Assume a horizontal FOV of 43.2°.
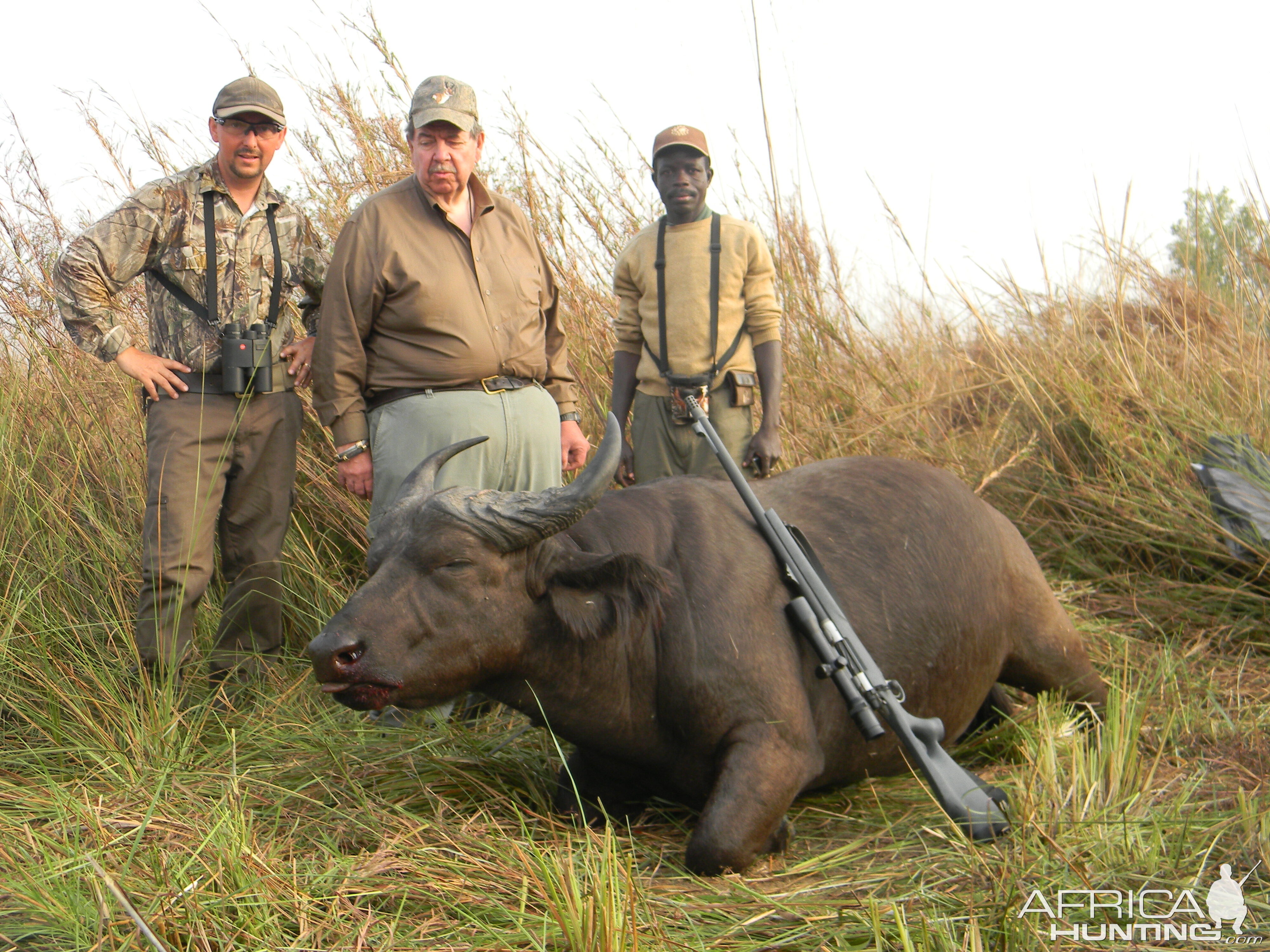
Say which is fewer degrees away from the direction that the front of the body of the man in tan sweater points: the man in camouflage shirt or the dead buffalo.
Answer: the dead buffalo

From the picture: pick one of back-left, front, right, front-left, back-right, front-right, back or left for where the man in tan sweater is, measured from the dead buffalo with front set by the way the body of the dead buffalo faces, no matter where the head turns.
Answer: back-right

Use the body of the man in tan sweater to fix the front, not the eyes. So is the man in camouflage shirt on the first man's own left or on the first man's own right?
on the first man's own right

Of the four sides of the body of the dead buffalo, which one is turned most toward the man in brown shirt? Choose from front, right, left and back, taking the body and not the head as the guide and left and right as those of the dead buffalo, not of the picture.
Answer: right

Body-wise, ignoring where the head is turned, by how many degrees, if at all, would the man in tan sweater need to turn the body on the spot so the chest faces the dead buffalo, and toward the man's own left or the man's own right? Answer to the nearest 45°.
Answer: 0° — they already face it

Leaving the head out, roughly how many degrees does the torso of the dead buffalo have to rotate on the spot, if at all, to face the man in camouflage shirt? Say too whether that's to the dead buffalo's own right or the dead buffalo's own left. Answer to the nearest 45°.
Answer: approximately 90° to the dead buffalo's own right

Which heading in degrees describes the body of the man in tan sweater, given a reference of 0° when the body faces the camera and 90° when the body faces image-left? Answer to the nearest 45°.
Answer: approximately 0°

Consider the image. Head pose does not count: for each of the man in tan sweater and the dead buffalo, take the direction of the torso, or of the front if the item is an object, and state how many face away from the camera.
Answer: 0

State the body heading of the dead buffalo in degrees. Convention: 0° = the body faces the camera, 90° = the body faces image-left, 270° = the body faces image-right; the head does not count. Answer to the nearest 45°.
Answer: approximately 45°

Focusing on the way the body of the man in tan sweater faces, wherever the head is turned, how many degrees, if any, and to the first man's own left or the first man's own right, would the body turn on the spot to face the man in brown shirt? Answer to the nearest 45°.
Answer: approximately 45° to the first man's own right
